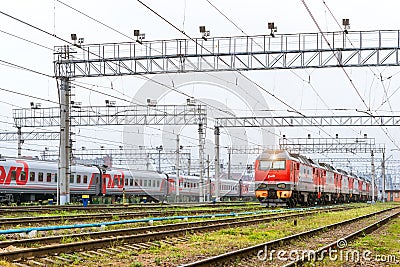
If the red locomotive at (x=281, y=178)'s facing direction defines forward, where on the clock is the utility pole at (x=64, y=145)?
The utility pole is roughly at 1 o'clock from the red locomotive.

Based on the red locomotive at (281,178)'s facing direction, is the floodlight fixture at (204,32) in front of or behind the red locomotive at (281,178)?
in front

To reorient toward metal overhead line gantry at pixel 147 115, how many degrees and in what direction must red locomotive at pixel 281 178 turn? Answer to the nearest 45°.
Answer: approximately 90° to its right

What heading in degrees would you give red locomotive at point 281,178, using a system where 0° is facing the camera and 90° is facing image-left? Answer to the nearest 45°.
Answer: approximately 45°

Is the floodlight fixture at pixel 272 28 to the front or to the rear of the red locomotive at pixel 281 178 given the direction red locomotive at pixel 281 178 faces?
to the front

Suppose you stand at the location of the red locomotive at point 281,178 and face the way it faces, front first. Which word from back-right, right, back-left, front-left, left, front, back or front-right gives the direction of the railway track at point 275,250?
front-left
